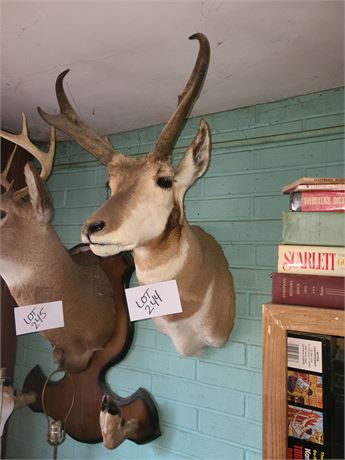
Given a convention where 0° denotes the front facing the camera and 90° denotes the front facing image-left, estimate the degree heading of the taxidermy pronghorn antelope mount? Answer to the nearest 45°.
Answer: approximately 45°

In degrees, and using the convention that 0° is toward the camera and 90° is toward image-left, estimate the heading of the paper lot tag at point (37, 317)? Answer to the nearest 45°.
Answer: approximately 0°

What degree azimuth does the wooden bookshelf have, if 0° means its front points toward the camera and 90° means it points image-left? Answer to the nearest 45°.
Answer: approximately 0°

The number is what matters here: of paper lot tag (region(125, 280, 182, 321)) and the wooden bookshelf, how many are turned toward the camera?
2
